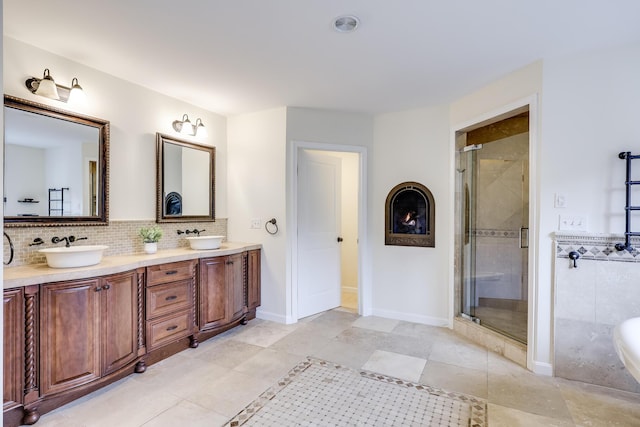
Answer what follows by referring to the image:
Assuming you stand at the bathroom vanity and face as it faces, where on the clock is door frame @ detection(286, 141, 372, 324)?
The door frame is roughly at 10 o'clock from the bathroom vanity.

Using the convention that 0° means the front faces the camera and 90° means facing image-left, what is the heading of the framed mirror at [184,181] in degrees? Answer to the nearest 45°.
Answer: approximately 315°

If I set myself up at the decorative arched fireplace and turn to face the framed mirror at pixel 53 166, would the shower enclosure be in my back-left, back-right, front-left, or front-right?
back-left

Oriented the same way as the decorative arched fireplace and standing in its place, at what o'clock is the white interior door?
The white interior door is roughly at 3 o'clock from the decorative arched fireplace.

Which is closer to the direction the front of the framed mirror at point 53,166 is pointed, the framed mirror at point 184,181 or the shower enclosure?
the shower enclosure

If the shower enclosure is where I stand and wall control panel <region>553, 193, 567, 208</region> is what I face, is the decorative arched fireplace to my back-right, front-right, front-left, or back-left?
back-right

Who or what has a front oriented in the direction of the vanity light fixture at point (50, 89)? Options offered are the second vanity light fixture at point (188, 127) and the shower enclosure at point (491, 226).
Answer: the shower enclosure

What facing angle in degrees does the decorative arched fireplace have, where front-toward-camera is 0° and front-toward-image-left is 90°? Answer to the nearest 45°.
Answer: approximately 0°

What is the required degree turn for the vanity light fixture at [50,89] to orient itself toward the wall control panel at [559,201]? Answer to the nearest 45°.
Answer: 0° — it already faces it

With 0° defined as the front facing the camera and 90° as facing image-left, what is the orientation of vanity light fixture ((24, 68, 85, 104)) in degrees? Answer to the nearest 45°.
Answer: approximately 315°

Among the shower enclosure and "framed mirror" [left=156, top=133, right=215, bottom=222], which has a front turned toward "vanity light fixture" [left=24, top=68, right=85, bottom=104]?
the shower enclosure
